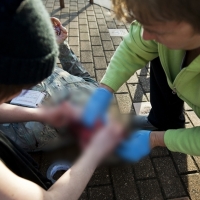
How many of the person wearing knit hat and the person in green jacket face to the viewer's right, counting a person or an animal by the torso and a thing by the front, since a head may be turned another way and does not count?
1

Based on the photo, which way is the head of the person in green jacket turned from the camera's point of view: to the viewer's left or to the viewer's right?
to the viewer's left

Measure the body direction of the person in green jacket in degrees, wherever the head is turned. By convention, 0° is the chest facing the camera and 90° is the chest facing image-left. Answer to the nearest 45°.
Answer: approximately 45°

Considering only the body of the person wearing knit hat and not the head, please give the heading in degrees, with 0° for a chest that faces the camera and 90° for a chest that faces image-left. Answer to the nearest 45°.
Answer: approximately 270°

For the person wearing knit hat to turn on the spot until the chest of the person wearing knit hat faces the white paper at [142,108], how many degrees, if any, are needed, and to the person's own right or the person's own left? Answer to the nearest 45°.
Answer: approximately 45° to the person's own left

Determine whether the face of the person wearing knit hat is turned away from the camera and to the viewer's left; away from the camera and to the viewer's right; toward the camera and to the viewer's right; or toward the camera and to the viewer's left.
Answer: away from the camera and to the viewer's right
